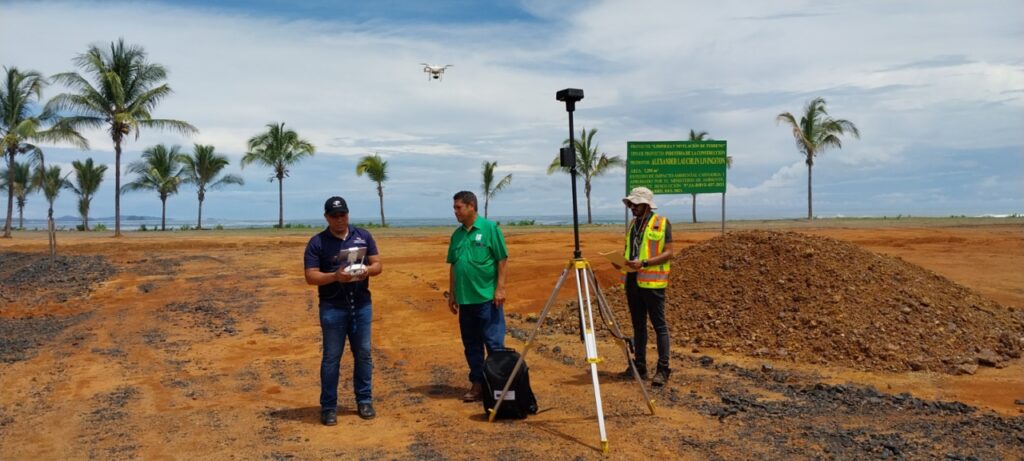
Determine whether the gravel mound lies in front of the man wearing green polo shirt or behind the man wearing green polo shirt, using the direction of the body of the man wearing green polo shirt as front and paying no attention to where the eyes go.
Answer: behind

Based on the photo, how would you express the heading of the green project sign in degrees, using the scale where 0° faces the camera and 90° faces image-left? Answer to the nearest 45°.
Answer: approximately 0°

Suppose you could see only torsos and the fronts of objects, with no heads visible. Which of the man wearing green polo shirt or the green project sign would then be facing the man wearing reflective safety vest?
the green project sign

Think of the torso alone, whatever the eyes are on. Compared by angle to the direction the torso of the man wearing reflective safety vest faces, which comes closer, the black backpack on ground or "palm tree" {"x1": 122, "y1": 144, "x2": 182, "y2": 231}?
the black backpack on ground

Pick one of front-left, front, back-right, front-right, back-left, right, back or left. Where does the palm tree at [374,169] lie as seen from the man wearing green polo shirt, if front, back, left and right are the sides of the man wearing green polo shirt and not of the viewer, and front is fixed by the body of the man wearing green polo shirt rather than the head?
back-right

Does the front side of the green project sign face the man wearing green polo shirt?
yes

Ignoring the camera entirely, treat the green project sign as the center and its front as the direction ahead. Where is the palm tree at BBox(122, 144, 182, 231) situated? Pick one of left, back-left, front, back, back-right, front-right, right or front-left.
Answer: back-right

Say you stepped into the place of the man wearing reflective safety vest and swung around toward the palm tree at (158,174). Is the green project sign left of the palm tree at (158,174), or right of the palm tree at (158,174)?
right

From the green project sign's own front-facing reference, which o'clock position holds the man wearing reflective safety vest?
The man wearing reflective safety vest is roughly at 12 o'clock from the green project sign.
